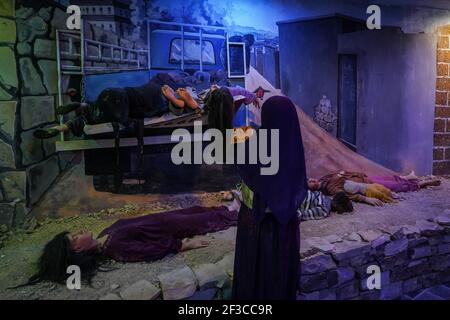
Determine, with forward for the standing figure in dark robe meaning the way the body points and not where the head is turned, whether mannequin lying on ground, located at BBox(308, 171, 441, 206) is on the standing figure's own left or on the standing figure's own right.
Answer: on the standing figure's own right

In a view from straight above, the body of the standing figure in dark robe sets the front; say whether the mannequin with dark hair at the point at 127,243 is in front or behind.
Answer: in front

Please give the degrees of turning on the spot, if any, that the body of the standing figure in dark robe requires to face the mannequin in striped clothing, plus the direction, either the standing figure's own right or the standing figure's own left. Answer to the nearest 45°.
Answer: approximately 45° to the standing figure's own right

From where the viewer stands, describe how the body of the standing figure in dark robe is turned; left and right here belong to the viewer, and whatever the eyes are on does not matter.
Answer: facing away from the viewer and to the left of the viewer
